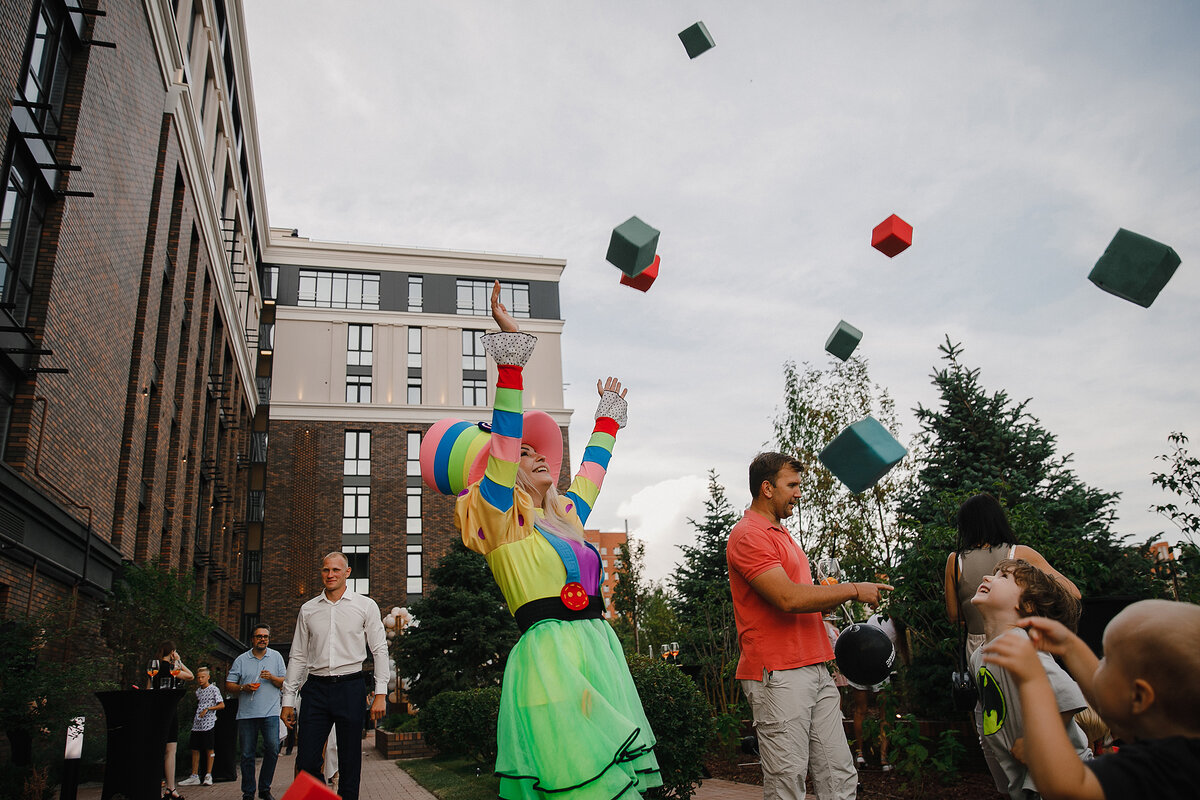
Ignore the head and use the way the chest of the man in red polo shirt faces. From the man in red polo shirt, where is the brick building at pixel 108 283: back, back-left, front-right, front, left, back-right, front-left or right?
back-left

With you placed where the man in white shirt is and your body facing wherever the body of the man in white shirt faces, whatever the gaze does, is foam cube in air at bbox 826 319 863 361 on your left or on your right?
on your left

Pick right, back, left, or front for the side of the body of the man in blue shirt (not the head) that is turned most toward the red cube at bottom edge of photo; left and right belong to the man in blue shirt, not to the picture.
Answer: front

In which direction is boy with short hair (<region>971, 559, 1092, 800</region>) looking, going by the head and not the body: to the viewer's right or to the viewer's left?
to the viewer's left

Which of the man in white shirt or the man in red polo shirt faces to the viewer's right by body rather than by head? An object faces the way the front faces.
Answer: the man in red polo shirt

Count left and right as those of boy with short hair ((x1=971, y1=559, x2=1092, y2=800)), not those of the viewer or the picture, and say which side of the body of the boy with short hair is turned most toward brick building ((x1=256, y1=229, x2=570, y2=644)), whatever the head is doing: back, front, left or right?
right

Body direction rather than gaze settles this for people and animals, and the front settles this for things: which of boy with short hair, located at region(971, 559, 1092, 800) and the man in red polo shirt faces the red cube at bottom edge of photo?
the boy with short hair

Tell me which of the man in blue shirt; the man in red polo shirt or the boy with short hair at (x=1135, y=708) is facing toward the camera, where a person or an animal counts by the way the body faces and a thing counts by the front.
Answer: the man in blue shirt

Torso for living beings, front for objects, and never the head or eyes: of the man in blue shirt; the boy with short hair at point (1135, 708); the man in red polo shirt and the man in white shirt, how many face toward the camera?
2

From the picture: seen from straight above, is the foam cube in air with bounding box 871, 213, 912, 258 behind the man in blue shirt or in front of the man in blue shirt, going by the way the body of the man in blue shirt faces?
in front

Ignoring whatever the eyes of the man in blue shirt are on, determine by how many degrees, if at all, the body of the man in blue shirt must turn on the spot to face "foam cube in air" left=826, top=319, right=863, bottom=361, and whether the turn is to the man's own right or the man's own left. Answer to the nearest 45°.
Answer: approximately 45° to the man's own left

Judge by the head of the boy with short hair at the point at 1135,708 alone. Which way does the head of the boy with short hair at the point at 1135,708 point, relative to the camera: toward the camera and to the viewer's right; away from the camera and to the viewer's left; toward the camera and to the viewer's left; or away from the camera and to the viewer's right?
away from the camera and to the viewer's left

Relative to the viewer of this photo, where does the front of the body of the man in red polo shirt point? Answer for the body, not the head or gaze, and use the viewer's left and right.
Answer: facing to the right of the viewer

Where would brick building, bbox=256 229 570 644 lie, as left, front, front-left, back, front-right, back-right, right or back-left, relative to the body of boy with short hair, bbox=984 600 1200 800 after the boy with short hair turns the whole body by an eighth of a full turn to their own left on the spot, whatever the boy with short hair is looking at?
front-right

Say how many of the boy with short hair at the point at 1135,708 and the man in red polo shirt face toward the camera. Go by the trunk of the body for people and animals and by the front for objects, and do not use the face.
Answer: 0

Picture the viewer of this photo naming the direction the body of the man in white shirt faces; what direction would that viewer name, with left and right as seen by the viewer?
facing the viewer
